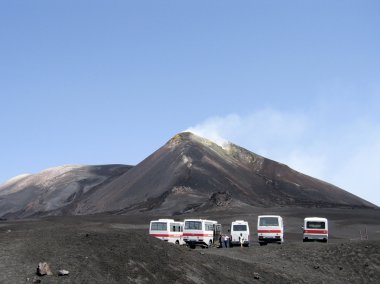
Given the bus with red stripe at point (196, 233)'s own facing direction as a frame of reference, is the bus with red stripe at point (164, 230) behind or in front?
behind
